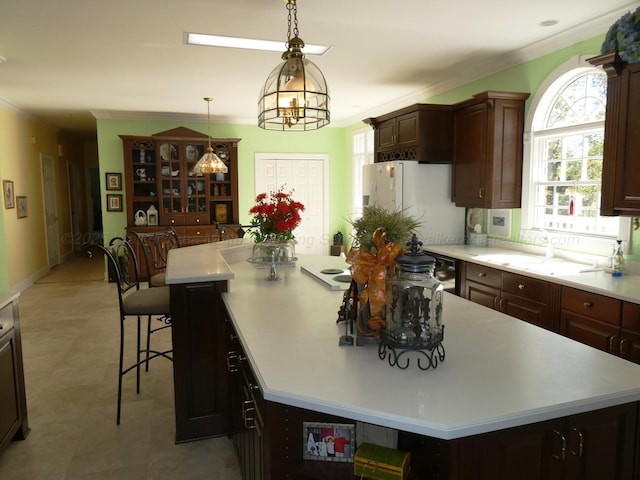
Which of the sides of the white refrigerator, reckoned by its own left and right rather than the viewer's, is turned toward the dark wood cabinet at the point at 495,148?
left

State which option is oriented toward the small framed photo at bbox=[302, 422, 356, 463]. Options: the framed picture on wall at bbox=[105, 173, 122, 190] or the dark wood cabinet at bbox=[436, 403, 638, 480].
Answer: the framed picture on wall

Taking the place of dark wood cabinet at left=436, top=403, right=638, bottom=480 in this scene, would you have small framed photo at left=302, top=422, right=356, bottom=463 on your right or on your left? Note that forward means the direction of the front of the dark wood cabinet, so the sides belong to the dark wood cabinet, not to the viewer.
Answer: on your right

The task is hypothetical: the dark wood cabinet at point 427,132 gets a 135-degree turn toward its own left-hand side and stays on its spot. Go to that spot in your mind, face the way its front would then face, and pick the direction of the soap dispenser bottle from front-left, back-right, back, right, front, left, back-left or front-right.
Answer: front-right

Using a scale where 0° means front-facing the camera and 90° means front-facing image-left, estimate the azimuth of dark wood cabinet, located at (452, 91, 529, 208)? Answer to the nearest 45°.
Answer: approximately 45°

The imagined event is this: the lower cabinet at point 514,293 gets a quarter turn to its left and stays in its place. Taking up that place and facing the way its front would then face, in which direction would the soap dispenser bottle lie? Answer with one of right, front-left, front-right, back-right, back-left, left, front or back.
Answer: front-left

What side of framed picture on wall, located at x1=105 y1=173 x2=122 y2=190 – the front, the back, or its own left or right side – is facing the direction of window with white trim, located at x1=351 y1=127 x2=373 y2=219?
left

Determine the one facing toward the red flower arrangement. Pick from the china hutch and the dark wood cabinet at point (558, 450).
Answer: the china hutch
